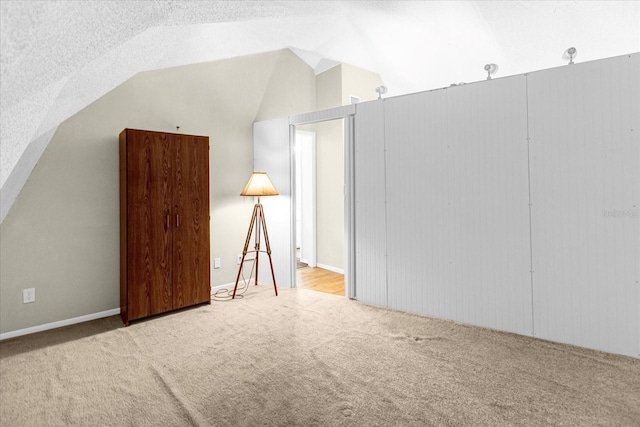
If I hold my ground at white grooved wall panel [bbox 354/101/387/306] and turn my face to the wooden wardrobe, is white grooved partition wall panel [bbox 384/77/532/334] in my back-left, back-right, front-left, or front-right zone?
back-left

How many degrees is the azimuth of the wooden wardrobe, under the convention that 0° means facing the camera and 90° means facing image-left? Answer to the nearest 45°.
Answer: approximately 315°

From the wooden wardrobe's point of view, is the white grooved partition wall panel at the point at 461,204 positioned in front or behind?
in front

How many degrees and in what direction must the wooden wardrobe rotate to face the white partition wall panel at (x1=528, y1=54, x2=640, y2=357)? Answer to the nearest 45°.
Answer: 0° — it already faces it

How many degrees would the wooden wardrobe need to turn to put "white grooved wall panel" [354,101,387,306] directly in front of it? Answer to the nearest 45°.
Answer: approximately 45° to its left
